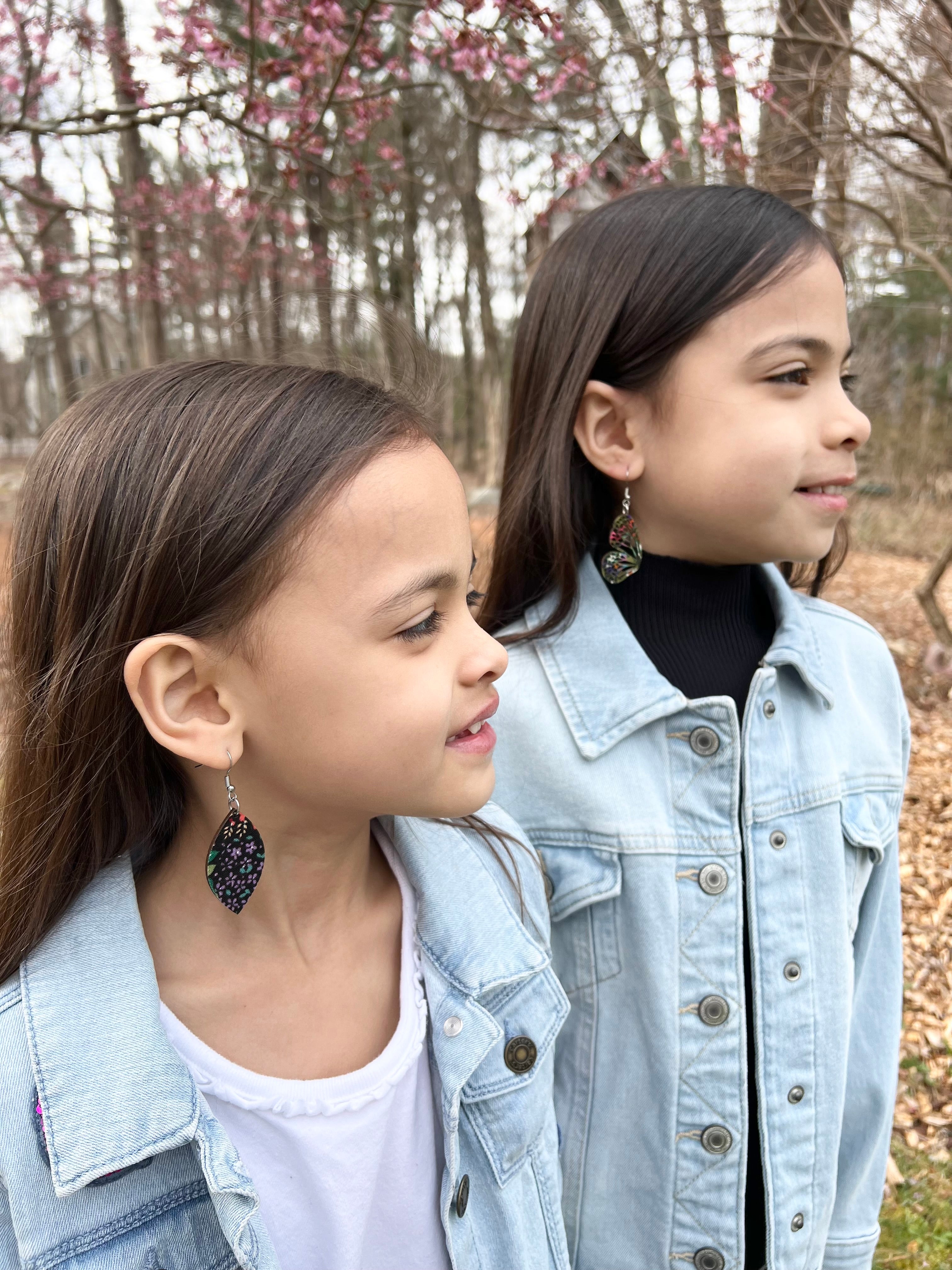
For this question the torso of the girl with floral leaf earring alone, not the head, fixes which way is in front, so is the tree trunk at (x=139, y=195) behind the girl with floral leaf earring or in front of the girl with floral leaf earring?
behind

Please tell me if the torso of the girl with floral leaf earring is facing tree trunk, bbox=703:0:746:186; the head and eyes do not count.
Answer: no

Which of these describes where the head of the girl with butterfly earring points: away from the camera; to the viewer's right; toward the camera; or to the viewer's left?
to the viewer's right

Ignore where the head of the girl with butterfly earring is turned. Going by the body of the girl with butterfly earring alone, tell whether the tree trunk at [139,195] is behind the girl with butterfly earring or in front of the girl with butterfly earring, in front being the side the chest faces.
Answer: behind

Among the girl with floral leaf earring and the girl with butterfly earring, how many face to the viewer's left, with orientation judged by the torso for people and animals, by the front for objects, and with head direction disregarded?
0

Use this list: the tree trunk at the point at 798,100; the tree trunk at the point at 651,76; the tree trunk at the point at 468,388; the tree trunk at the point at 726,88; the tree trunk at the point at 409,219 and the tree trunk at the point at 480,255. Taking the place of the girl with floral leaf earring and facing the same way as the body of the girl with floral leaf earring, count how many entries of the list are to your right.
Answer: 0

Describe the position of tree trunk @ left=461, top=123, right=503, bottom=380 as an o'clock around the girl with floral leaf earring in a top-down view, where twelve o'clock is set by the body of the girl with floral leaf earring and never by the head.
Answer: The tree trunk is roughly at 8 o'clock from the girl with floral leaf earring.

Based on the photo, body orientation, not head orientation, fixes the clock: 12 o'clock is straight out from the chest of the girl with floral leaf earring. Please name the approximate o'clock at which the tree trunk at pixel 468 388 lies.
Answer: The tree trunk is roughly at 8 o'clock from the girl with floral leaf earring.

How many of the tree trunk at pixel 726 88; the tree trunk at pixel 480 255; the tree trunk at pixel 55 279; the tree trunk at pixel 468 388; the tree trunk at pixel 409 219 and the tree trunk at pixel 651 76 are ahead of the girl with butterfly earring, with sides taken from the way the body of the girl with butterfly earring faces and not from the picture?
0

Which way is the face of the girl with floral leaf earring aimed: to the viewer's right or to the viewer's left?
to the viewer's right

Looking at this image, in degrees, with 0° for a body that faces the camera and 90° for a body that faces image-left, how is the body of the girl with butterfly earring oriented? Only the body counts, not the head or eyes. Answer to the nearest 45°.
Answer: approximately 315°

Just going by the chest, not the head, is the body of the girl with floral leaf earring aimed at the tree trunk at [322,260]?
no

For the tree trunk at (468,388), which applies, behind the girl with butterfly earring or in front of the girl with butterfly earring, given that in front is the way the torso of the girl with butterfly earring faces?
behind

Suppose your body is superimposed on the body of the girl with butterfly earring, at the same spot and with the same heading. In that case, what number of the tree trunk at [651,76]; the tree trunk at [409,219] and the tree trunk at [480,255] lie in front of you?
0

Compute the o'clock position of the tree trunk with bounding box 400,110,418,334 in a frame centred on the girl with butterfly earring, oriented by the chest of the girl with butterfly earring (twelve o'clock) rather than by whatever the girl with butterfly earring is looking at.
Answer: The tree trunk is roughly at 7 o'clock from the girl with butterfly earring.
